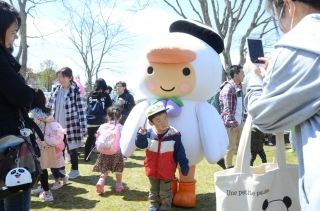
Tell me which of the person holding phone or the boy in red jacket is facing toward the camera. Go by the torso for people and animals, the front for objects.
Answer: the boy in red jacket

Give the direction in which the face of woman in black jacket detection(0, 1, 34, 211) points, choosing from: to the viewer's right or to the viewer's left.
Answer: to the viewer's right

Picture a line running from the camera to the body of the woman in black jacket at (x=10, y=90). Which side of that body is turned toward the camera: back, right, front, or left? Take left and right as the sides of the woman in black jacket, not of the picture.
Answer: right

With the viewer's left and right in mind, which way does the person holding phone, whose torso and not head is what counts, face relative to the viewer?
facing away from the viewer and to the left of the viewer

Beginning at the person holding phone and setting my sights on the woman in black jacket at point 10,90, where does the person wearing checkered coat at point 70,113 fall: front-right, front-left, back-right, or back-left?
front-right

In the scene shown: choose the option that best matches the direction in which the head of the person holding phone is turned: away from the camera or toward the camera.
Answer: away from the camera

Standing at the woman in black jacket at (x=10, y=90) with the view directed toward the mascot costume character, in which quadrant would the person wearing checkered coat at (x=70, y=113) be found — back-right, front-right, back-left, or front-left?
front-left

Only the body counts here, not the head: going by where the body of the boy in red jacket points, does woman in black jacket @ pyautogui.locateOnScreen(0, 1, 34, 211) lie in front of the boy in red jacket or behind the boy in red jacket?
in front

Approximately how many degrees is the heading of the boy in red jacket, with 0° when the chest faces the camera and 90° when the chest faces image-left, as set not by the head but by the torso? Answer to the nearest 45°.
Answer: approximately 0°

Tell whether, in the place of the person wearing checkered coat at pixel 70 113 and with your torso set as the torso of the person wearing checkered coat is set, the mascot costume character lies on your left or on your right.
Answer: on your left

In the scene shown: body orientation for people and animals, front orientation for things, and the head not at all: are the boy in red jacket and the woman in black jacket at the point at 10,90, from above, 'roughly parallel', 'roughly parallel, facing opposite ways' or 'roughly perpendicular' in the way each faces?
roughly perpendicular

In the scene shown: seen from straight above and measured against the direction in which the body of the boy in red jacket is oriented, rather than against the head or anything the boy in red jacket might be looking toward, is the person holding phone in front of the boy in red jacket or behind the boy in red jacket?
in front

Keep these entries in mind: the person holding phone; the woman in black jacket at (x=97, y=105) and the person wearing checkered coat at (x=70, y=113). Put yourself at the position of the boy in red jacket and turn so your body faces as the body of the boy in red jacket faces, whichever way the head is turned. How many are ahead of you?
1

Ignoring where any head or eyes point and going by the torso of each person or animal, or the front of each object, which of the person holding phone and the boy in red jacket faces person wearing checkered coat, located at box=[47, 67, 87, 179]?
the person holding phone
